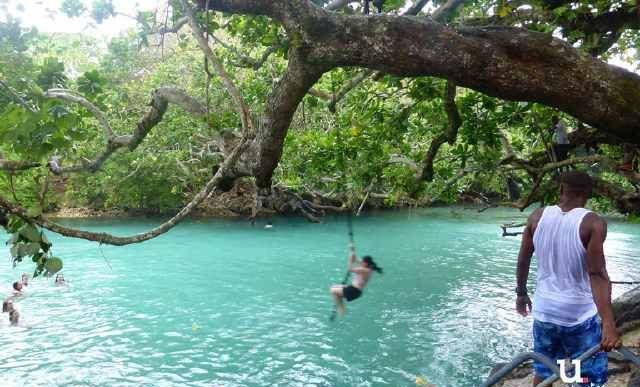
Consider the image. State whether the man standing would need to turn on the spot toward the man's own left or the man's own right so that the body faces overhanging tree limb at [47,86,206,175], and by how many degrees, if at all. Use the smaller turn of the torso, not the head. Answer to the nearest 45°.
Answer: approximately 90° to the man's own left

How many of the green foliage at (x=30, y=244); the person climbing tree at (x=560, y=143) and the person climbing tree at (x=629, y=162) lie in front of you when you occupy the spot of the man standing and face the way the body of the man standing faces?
2

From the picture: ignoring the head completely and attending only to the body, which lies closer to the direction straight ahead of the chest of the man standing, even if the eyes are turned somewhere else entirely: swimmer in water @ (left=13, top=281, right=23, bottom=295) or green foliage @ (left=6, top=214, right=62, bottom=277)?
the swimmer in water

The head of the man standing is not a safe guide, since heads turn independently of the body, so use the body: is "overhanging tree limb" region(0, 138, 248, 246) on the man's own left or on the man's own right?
on the man's own left

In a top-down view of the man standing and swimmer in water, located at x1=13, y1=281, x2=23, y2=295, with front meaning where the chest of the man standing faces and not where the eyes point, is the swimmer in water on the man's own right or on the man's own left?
on the man's own left

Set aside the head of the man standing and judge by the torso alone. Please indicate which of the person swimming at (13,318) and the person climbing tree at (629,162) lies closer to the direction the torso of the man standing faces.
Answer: the person climbing tree

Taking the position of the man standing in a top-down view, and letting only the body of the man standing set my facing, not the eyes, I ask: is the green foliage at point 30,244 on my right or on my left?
on my left

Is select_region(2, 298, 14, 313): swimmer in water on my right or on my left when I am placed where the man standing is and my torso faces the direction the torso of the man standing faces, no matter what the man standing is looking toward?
on my left

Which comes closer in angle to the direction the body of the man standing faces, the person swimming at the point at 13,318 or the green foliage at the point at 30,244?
the person swimming

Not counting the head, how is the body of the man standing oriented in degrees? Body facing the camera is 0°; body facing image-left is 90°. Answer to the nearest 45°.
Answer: approximately 180°
